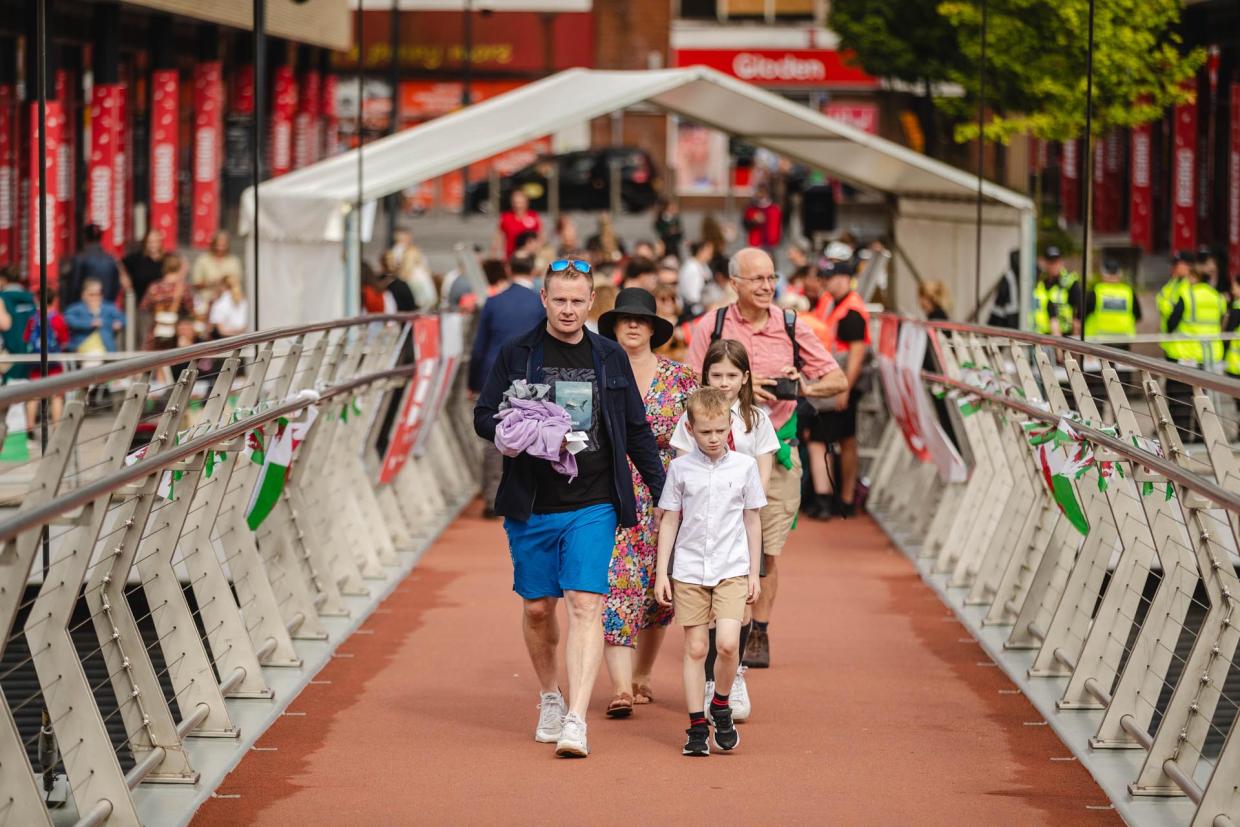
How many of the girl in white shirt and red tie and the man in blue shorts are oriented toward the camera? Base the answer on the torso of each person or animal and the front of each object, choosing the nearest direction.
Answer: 2

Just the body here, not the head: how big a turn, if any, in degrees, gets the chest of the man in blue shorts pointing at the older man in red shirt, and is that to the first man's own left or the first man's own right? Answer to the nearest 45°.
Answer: approximately 135° to the first man's own left

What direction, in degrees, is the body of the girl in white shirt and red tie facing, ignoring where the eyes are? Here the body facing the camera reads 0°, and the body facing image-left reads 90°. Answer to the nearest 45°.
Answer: approximately 0°

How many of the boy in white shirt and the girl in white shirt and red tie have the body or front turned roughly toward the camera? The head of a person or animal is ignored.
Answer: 2
